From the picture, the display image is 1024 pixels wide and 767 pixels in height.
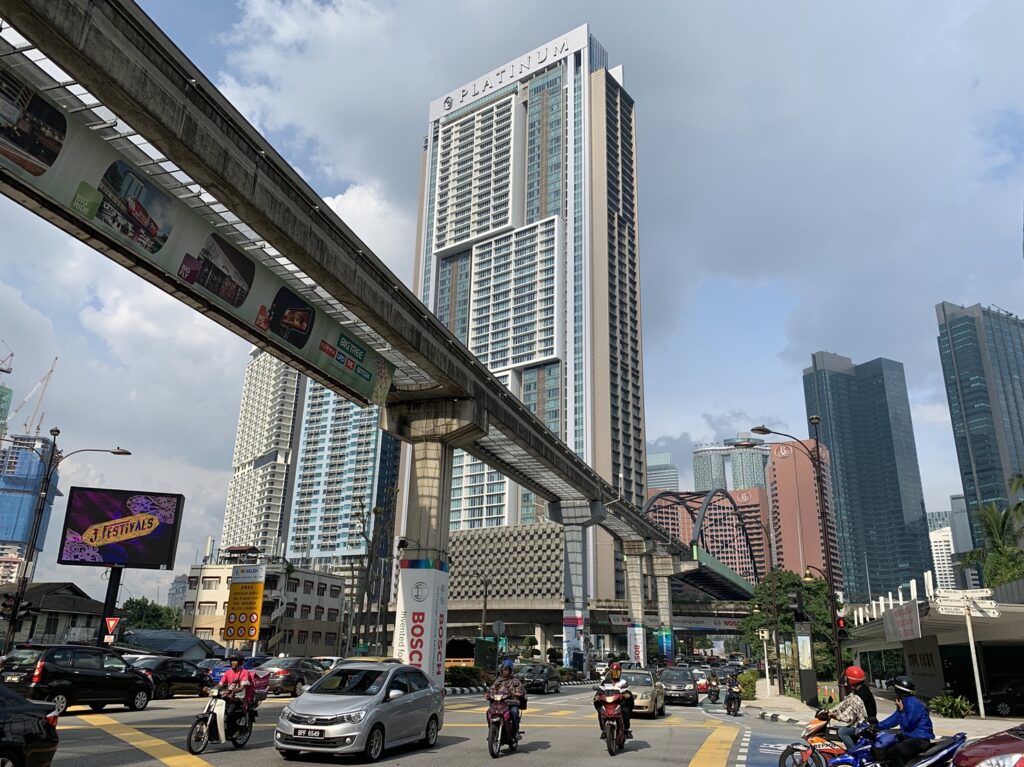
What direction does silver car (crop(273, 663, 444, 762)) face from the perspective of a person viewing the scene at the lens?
facing the viewer and to the left of the viewer

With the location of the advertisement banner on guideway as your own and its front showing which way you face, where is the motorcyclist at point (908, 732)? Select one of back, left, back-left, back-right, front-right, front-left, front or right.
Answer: front

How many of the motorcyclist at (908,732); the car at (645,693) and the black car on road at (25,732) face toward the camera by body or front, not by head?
1

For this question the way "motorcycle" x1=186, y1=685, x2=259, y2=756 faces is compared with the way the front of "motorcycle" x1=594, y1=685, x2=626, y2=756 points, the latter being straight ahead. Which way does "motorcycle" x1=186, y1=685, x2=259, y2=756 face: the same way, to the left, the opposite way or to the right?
the same way

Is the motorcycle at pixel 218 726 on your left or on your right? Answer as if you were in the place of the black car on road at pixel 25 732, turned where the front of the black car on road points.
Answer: on your right

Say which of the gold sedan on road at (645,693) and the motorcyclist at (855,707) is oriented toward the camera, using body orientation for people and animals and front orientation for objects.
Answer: the gold sedan on road

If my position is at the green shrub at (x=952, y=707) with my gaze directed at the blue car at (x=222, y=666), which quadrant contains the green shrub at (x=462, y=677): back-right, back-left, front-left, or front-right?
front-right

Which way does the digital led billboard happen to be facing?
toward the camera

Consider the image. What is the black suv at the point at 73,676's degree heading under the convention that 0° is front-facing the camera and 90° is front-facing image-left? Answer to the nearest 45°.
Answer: approximately 225°

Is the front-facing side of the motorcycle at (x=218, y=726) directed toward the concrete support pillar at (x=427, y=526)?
no

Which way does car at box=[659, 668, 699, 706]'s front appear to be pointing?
toward the camera

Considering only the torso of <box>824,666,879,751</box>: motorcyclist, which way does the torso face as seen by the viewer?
to the viewer's left

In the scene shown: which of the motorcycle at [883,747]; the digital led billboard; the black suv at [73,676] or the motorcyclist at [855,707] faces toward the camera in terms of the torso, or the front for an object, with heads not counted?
the digital led billboard

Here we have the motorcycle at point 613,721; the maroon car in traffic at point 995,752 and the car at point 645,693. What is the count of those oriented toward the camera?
2

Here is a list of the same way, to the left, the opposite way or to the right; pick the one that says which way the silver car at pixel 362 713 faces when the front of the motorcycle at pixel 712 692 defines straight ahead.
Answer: the same way
